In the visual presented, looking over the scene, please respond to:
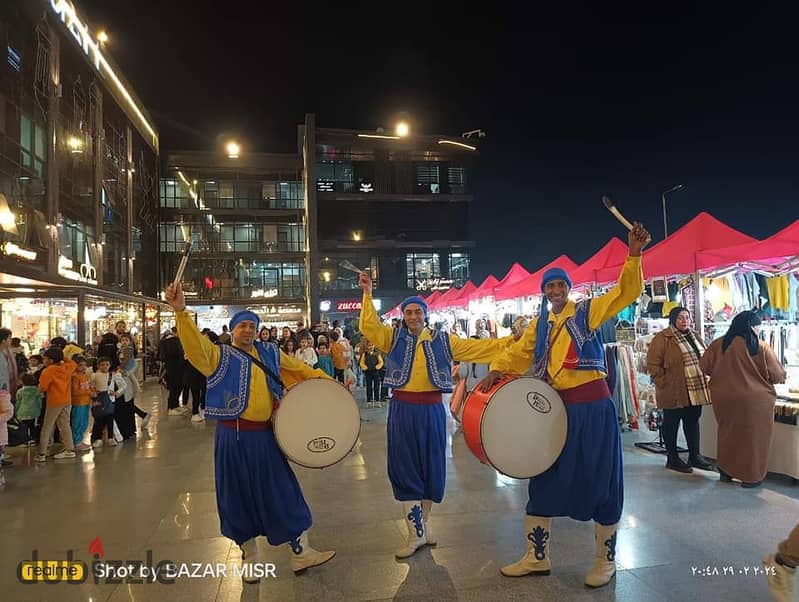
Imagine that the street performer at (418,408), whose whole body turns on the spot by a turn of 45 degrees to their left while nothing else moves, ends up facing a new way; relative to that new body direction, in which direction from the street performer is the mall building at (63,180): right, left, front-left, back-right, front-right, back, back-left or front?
back

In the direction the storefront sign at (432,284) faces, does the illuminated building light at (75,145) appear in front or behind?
in front

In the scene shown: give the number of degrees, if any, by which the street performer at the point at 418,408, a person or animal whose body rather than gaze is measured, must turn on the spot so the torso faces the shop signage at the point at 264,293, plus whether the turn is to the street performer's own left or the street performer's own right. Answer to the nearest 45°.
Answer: approximately 180°

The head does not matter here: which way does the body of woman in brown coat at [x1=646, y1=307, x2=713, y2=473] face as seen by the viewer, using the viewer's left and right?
facing the viewer and to the right of the viewer

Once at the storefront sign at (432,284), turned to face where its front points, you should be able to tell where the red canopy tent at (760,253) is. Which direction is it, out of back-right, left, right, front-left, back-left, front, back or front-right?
front

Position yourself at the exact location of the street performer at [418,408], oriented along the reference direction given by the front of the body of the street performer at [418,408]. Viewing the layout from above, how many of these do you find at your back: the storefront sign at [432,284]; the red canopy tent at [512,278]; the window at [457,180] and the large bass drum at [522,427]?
3

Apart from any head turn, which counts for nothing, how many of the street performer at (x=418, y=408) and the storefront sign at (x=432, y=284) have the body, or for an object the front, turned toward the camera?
2

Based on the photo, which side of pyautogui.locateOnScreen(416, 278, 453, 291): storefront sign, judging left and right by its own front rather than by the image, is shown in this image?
front

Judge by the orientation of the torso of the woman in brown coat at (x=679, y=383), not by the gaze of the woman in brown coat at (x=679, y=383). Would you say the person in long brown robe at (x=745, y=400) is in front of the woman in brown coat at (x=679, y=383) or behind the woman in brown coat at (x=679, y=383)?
in front

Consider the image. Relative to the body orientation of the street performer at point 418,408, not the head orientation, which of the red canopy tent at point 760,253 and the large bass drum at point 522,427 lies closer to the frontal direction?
the large bass drum

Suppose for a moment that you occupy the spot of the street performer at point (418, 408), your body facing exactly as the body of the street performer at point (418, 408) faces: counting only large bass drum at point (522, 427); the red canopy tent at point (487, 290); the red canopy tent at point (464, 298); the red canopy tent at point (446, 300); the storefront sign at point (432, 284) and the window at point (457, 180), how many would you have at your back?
5

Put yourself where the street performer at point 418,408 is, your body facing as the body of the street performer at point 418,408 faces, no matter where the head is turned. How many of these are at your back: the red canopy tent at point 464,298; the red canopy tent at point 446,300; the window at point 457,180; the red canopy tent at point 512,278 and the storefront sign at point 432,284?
5

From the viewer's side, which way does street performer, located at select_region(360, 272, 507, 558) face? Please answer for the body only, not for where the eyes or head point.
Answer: toward the camera
